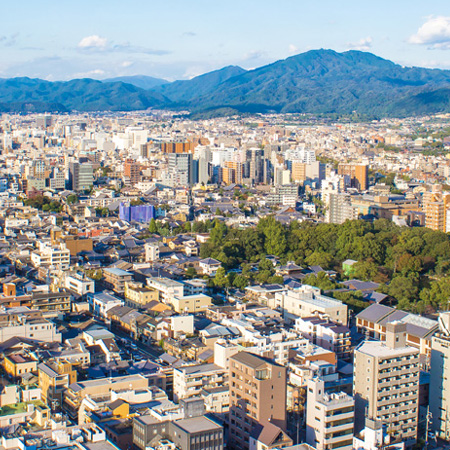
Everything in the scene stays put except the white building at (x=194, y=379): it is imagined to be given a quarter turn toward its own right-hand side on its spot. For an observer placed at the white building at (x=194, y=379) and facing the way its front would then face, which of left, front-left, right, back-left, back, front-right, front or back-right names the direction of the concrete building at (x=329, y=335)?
back

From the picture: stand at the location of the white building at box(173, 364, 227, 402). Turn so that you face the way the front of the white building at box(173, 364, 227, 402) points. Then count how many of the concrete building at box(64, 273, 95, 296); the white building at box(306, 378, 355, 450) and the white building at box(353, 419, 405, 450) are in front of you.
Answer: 2

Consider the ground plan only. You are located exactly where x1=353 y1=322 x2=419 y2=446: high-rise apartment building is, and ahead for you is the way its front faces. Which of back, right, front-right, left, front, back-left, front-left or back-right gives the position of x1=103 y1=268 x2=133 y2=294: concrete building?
back

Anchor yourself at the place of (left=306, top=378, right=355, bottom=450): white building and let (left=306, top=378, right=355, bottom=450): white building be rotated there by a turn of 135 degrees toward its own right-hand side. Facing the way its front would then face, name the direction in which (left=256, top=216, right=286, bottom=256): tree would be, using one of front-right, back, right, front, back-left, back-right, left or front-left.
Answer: right

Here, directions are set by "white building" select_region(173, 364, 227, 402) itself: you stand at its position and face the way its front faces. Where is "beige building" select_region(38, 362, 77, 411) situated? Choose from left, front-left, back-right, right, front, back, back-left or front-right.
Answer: back-right

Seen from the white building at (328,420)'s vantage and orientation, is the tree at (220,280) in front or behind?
behind

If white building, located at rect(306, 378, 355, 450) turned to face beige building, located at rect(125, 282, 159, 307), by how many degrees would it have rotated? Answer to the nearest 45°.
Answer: approximately 180°

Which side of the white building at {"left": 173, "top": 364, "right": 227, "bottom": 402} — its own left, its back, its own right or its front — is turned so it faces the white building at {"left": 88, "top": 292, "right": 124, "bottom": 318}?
back

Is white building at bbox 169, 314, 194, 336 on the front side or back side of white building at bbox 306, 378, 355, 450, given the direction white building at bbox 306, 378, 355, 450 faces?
on the back side

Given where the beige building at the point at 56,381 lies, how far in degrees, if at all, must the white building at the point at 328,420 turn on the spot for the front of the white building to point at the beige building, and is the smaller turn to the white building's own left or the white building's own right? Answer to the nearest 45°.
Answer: approximately 135° to the white building's own right

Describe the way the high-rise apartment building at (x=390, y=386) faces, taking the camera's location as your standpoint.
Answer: facing the viewer and to the right of the viewer

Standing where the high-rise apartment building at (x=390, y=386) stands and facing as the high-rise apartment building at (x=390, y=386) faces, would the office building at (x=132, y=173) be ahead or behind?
behind

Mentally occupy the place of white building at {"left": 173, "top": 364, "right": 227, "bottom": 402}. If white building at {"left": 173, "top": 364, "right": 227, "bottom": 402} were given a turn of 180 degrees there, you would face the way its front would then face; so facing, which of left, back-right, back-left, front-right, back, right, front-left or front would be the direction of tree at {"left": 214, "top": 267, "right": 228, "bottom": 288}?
front-right

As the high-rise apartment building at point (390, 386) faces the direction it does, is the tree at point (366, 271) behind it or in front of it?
behind

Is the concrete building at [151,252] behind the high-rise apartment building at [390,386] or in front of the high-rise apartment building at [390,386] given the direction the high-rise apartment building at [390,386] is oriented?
behind

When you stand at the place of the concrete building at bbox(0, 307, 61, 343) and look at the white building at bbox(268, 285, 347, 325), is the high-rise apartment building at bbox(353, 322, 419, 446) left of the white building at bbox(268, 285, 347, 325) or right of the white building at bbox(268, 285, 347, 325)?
right
